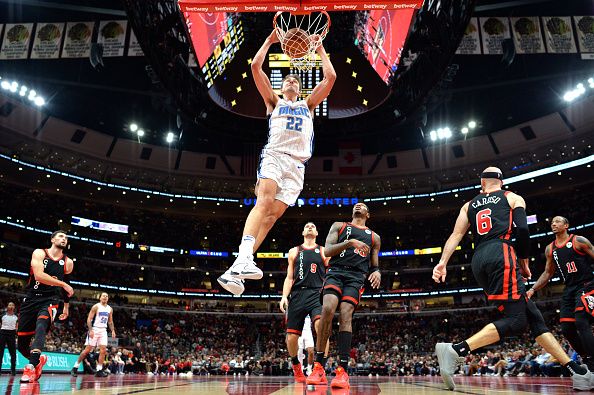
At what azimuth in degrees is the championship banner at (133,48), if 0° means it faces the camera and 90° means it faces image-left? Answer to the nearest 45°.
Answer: approximately 0°

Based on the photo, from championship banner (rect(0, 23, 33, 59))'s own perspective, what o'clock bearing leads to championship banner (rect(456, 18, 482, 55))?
championship banner (rect(456, 18, 482, 55)) is roughly at 10 o'clock from championship banner (rect(0, 23, 33, 59)).

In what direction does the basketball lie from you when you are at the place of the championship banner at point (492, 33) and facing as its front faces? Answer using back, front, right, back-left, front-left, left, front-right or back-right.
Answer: front

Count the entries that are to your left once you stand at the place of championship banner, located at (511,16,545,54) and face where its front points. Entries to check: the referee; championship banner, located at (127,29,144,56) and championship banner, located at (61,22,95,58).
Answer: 0

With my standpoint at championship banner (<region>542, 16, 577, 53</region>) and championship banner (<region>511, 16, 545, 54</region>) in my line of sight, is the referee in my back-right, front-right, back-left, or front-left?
front-left

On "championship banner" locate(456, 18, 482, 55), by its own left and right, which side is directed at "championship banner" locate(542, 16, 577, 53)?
left

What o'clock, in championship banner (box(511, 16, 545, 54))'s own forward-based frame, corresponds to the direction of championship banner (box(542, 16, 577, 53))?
championship banner (box(542, 16, 577, 53)) is roughly at 9 o'clock from championship banner (box(511, 16, 545, 54)).

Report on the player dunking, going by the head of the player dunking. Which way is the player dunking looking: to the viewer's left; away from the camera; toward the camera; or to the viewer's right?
toward the camera

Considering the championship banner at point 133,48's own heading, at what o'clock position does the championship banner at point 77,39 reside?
the championship banner at point 77,39 is roughly at 3 o'clock from the championship banner at point 133,48.

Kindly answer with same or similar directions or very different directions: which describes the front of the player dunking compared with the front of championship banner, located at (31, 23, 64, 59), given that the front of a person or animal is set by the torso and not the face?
same or similar directions

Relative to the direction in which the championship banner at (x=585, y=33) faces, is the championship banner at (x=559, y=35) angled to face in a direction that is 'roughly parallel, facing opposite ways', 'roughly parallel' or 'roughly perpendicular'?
roughly parallel

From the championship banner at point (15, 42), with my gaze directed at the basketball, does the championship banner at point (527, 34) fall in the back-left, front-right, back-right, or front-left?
front-left

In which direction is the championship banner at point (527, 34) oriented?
toward the camera

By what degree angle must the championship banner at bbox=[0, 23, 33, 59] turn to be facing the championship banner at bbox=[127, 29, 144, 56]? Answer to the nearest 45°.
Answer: approximately 90° to its left

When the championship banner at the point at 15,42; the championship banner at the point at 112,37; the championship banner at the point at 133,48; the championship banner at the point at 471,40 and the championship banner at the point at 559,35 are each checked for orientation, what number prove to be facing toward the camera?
5

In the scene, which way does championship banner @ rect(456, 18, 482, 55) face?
toward the camera

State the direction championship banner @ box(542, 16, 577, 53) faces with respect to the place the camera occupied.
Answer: facing the viewer
